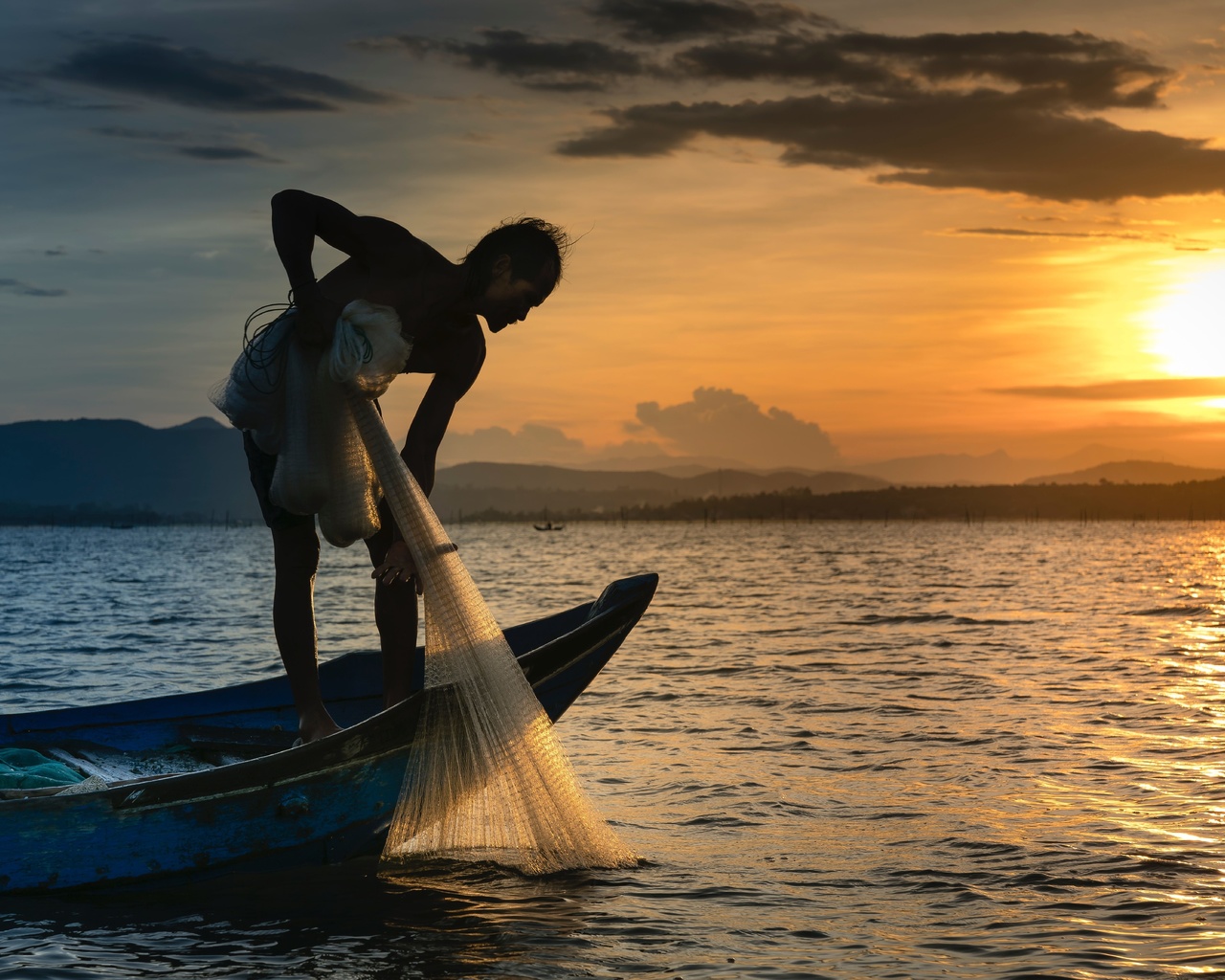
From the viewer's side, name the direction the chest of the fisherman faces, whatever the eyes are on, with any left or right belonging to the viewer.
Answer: facing to the right of the viewer

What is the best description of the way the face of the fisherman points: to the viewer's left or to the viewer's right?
to the viewer's right

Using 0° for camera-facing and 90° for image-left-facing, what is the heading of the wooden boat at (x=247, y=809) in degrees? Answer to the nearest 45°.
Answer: approximately 270°
